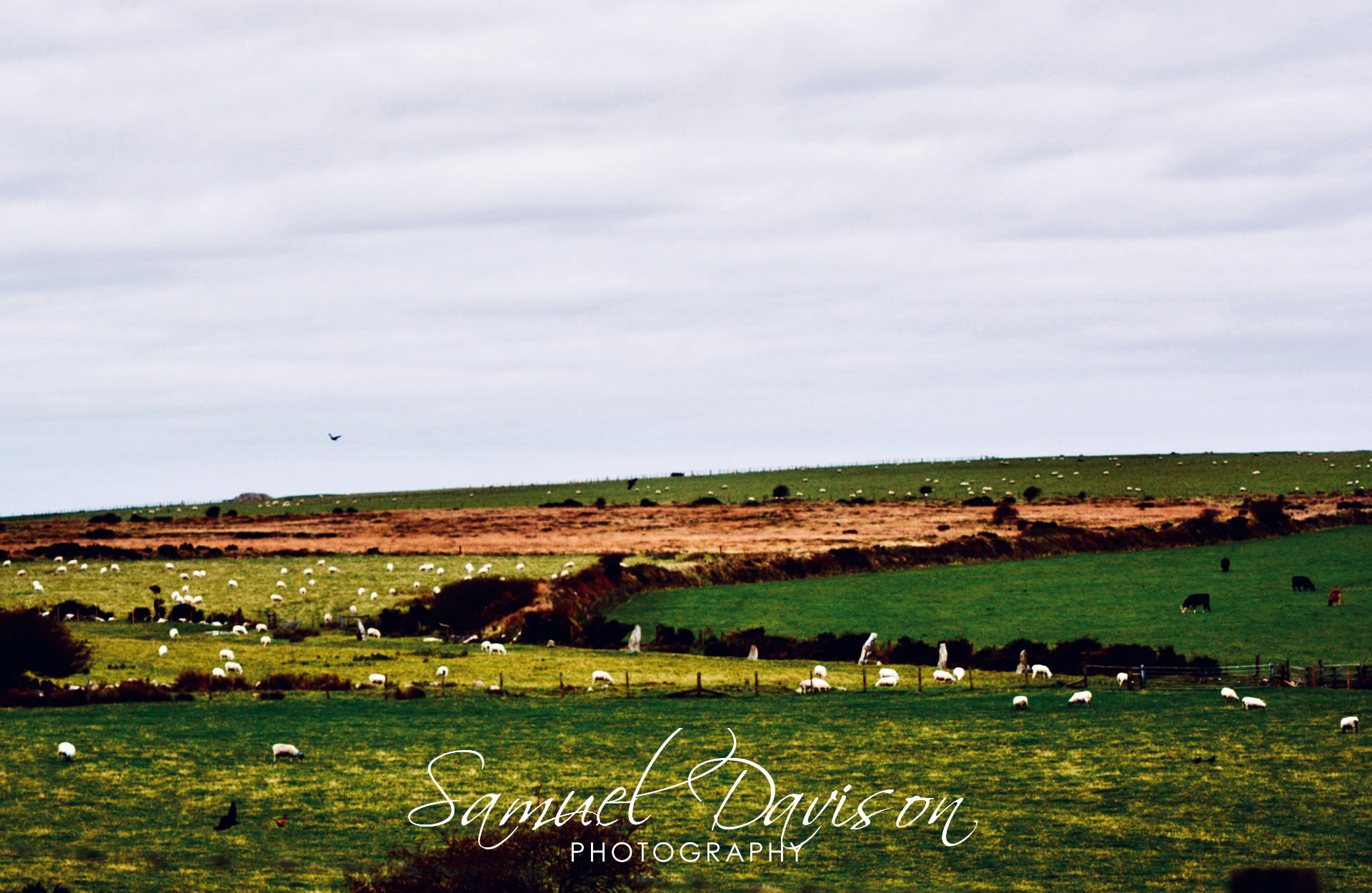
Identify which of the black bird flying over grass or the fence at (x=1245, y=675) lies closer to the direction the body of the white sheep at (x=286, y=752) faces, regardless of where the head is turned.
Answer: the fence

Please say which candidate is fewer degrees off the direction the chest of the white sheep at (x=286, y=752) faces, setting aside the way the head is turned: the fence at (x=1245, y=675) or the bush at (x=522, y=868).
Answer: the fence

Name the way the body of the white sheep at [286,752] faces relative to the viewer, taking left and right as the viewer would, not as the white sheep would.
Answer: facing to the right of the viewer

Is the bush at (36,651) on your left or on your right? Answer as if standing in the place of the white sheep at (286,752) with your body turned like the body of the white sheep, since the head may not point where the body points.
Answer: on your left

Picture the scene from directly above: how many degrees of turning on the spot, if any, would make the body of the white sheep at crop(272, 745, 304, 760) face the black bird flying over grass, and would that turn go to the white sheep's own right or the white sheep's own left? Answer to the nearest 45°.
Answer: approximately 90° to the white sheep's own right
